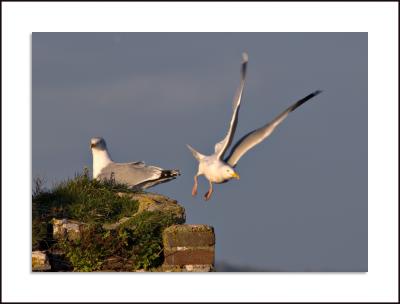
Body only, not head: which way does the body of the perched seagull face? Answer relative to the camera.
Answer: to the viewer's left
